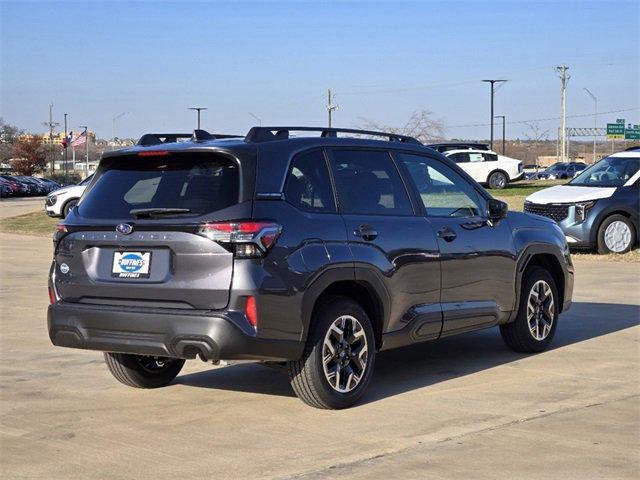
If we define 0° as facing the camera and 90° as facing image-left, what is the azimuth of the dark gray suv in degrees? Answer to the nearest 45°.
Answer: approximately 225°

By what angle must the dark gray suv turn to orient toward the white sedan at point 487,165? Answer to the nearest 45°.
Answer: approximately 45° to its left

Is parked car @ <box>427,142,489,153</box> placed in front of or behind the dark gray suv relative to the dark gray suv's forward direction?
in front

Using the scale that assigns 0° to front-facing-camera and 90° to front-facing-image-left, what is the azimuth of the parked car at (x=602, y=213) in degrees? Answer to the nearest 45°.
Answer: approximately 45°

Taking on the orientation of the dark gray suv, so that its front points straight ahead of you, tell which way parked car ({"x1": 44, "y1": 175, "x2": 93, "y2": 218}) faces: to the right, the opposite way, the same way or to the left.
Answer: the opposite way

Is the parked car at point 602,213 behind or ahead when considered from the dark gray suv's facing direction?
ahead

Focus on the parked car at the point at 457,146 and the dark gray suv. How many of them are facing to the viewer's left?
1

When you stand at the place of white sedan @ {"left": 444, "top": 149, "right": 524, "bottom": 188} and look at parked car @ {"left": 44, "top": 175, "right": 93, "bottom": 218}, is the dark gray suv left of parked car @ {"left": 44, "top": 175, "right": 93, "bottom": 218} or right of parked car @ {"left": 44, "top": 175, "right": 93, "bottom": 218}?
left

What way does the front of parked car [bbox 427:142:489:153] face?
to the viewer's left

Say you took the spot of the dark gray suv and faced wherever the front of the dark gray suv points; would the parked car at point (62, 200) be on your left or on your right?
on your left

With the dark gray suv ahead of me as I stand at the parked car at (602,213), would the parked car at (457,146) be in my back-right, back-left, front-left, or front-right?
back-right

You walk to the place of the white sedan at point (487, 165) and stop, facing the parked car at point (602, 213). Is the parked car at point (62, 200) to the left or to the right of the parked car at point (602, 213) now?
right
